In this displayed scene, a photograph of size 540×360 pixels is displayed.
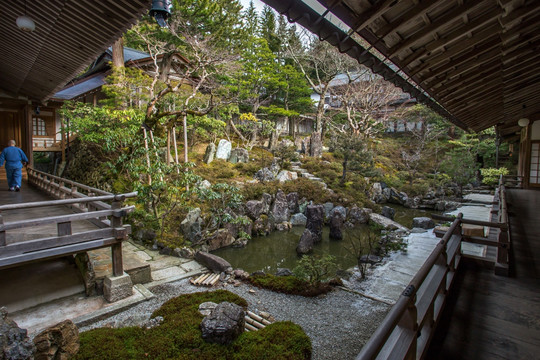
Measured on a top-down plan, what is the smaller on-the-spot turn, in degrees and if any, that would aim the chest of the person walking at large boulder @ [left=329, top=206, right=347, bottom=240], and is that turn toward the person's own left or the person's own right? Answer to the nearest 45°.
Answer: approximately 135° to the person's own right

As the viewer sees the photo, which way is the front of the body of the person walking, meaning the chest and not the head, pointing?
away from the camera

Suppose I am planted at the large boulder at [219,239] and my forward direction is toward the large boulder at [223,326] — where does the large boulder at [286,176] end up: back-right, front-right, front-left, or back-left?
back-left

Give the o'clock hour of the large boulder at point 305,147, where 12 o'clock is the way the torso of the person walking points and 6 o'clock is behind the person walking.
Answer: The large boulder is roughly at 3 o'clock from the person walking.

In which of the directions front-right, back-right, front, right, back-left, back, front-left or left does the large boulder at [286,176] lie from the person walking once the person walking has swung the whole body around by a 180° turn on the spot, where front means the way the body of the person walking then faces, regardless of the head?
left

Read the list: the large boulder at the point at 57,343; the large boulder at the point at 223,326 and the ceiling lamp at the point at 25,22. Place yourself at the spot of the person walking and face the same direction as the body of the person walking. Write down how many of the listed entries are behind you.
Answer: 3

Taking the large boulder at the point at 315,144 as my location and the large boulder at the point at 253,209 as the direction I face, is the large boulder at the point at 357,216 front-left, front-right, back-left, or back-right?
front-left

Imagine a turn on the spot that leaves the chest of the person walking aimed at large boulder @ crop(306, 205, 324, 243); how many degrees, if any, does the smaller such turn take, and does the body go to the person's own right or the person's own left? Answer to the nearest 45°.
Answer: approximately 135° to the person's own right

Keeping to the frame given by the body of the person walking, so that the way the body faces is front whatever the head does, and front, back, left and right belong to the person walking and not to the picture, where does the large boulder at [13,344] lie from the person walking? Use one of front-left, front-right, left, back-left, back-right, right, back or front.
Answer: back
